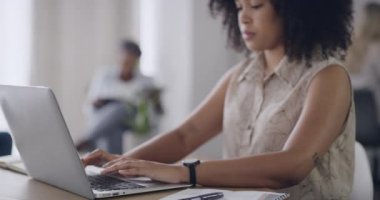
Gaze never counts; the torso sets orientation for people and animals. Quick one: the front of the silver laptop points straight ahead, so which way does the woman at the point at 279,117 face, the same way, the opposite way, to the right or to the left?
the opposite way

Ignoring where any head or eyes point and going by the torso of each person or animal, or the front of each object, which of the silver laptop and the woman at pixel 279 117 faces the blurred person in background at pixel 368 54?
the silver laptop

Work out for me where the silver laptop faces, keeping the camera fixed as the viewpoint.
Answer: facing away from the viewer and to the right of the viewer

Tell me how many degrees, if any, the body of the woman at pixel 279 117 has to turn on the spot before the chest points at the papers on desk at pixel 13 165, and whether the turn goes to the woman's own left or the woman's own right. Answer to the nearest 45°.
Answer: approximately 45° to the woman's own right

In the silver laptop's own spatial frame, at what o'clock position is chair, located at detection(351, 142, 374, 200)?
The chair is roughly at 1 o'clock from the silver laptop.

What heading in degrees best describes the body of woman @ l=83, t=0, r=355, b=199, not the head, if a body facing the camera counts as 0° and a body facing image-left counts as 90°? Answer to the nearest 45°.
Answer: approximately 45°
